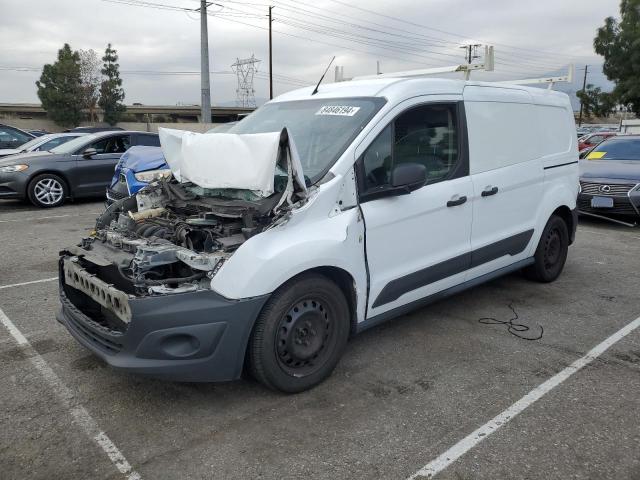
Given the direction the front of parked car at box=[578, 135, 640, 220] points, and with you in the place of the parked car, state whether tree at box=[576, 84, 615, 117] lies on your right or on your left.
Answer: on your right

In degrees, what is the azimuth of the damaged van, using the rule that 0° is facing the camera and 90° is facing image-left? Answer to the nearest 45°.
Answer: approximately 45°

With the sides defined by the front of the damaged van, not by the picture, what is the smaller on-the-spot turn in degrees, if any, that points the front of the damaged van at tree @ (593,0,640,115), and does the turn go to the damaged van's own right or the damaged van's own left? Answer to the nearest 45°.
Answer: approximately 180°

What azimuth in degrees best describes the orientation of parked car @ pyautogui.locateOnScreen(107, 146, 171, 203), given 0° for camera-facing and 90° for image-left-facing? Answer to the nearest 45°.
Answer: approximately 45°

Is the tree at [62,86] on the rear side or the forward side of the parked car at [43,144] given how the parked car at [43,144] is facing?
on the rear side

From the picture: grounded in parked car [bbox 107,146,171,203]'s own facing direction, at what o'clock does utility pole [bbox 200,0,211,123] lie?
The utility pole is roughly at 5 o'clock from the parked car.

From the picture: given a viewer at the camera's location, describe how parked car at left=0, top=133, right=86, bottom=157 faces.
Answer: facing the viewer and to the left of the viewer

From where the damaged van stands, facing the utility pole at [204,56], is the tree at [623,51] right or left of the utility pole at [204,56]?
right

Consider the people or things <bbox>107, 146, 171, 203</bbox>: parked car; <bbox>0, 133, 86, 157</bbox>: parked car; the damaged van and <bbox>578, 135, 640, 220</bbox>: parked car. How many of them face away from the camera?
0

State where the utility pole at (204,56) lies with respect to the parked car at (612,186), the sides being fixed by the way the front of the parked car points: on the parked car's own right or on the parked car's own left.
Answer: on the parked car's own right
